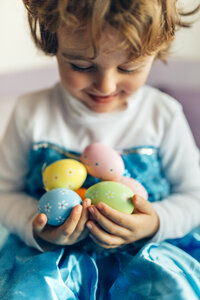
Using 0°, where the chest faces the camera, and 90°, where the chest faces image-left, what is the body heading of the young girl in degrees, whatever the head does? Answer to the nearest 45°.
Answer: approximately 0°
